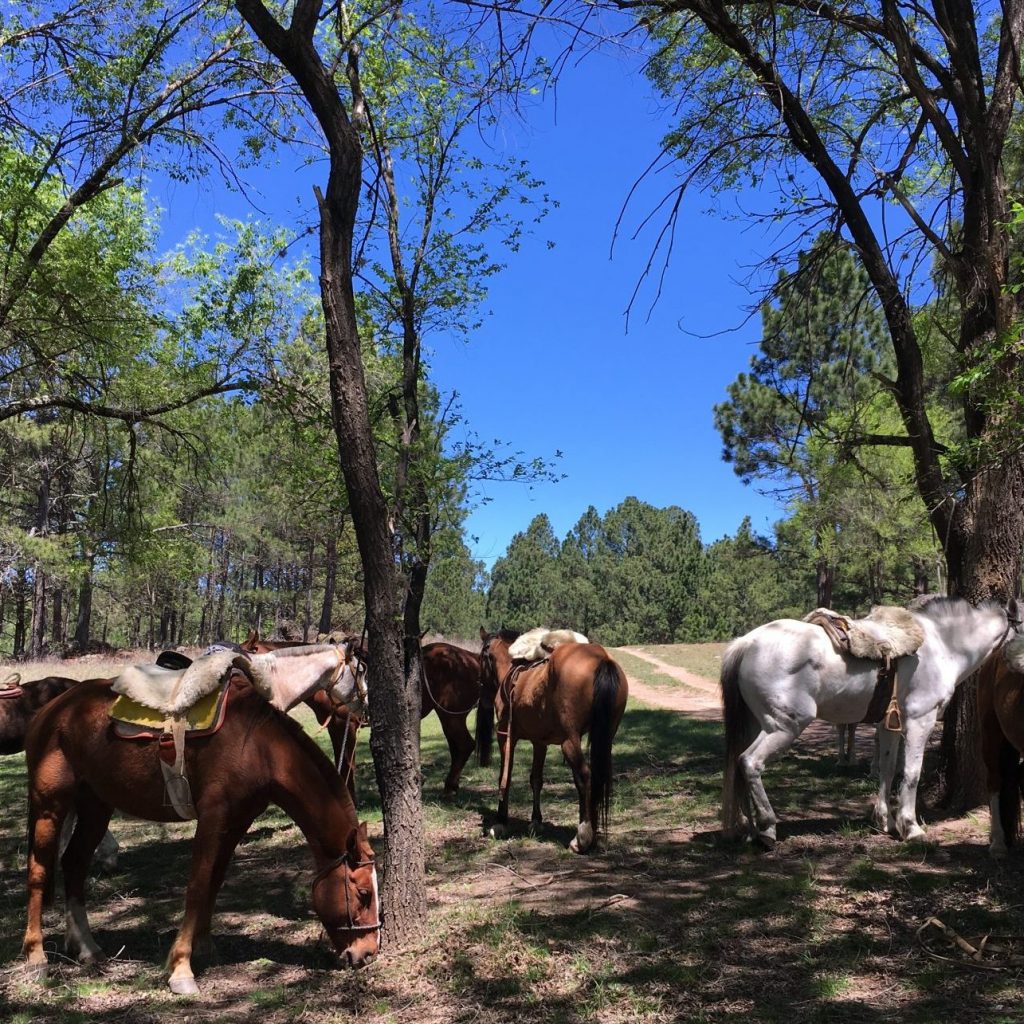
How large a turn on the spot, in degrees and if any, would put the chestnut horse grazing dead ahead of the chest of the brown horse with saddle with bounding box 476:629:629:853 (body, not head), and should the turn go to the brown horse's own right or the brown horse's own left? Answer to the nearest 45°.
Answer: approximately 90° to the brown horse's own left

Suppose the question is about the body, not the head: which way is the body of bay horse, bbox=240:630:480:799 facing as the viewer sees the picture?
to the viewer's left

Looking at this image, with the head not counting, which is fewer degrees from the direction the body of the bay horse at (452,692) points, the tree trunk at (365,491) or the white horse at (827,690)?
the tree trunk

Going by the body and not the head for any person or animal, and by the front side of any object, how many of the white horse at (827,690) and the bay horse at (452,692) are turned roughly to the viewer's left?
1

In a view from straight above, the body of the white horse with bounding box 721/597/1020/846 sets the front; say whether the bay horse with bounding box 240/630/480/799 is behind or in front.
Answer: behind

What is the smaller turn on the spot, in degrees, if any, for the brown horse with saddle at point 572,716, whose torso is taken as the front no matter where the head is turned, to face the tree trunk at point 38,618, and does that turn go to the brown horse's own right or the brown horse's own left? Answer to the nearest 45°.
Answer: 0° — it already faces it

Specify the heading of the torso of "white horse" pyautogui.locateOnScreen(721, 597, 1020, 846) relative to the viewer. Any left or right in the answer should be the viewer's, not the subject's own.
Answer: facing to the right of the viewer

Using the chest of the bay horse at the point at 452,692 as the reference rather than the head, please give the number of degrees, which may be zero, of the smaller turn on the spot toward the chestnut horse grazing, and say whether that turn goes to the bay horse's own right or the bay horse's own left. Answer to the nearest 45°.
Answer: approximately 90° to the bay horse's own left

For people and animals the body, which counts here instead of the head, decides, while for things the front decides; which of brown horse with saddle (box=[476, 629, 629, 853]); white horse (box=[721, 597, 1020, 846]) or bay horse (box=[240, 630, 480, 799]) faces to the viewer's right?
the white horse

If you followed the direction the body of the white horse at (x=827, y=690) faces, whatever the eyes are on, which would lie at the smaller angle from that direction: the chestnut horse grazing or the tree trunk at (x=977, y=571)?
the tree trunk

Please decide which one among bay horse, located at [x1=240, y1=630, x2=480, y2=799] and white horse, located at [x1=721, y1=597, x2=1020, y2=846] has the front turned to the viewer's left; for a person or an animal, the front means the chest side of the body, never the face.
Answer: the bay horse

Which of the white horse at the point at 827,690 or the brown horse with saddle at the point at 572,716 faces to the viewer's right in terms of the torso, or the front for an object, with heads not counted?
the white horse

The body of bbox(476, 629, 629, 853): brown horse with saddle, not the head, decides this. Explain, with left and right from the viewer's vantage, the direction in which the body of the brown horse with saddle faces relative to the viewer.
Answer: facing away from the viewer and to the left of the viewer
